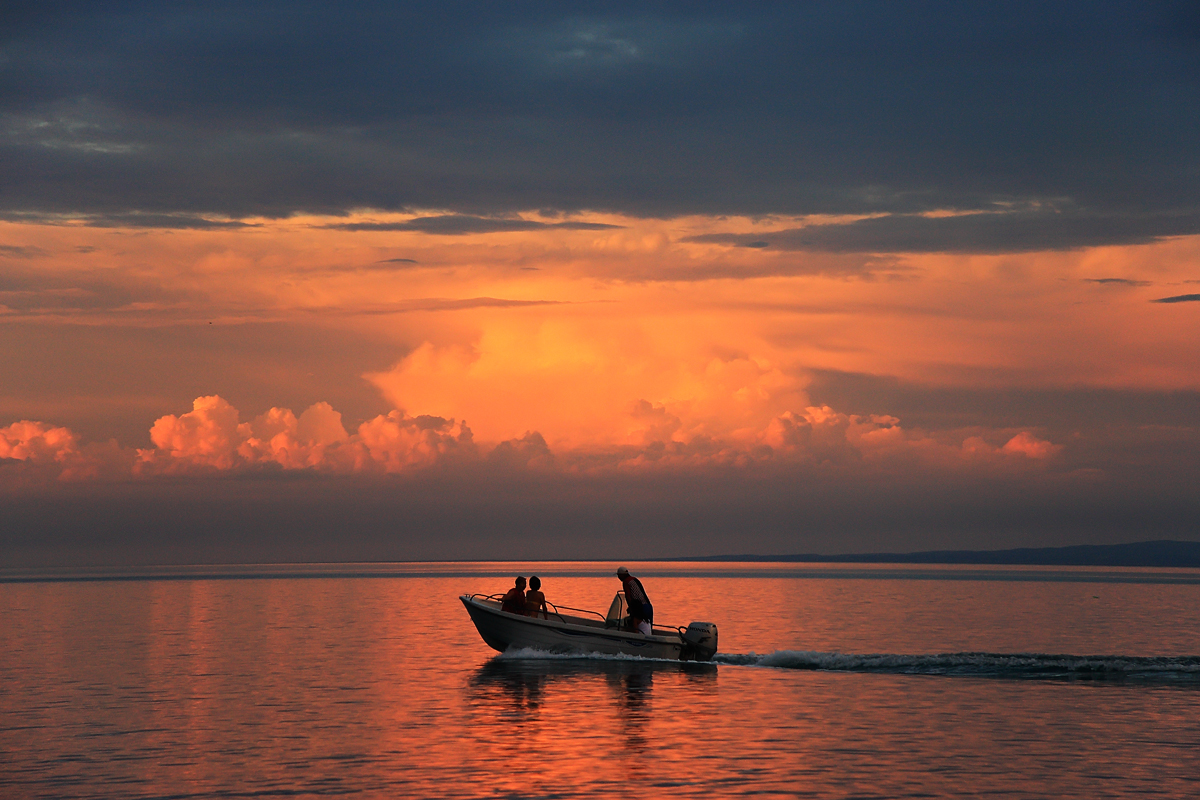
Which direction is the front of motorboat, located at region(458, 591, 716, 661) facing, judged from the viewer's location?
facing to the left of the viewer

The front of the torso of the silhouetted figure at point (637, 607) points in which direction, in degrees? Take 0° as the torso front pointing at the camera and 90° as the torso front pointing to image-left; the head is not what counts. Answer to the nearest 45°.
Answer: approximately 90°
